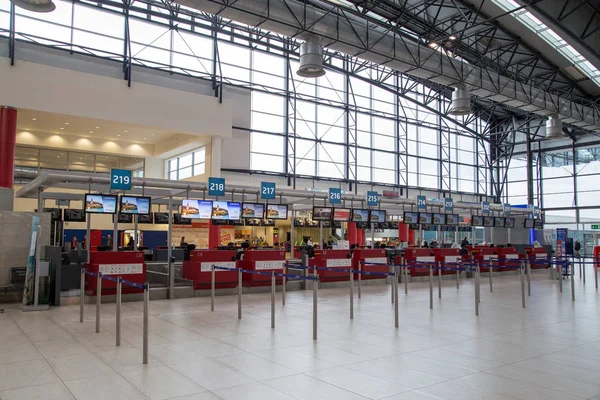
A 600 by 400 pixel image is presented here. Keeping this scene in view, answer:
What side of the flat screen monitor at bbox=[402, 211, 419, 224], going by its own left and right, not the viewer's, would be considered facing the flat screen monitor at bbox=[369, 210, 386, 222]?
right

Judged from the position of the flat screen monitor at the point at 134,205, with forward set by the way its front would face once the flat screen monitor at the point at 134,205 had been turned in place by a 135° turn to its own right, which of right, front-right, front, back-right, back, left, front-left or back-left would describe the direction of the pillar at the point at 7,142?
front

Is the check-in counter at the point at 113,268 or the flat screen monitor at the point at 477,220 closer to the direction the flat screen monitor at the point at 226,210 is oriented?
the check-in counter

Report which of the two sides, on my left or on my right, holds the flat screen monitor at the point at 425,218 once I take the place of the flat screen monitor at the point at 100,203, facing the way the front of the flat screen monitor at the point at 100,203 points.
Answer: on my left

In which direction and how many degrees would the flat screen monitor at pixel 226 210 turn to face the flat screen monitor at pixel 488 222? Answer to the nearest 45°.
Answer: approximately 135° to its left

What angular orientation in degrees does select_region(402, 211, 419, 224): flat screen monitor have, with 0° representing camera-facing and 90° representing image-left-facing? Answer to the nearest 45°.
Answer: approximately 315°

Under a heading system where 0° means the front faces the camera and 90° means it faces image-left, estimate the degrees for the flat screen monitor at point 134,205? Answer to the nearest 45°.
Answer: approximately 0°

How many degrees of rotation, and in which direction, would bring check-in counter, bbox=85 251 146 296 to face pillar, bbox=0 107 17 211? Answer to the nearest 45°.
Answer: approximately 135° to its right

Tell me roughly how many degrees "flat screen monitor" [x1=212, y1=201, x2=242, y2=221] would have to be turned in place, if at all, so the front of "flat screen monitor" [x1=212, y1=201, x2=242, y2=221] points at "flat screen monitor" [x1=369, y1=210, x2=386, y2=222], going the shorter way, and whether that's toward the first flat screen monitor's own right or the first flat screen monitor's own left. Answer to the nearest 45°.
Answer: approximately 135° to the first flat screen monitor's own left

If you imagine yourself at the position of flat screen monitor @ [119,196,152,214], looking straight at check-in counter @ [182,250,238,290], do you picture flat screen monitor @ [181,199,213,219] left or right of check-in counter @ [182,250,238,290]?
left

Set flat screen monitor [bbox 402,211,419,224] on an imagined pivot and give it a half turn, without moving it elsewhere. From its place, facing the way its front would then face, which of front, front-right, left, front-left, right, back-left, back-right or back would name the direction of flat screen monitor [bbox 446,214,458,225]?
right

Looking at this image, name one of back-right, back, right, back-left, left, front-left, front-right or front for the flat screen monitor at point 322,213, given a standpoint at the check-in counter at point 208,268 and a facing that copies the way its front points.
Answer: back-left
